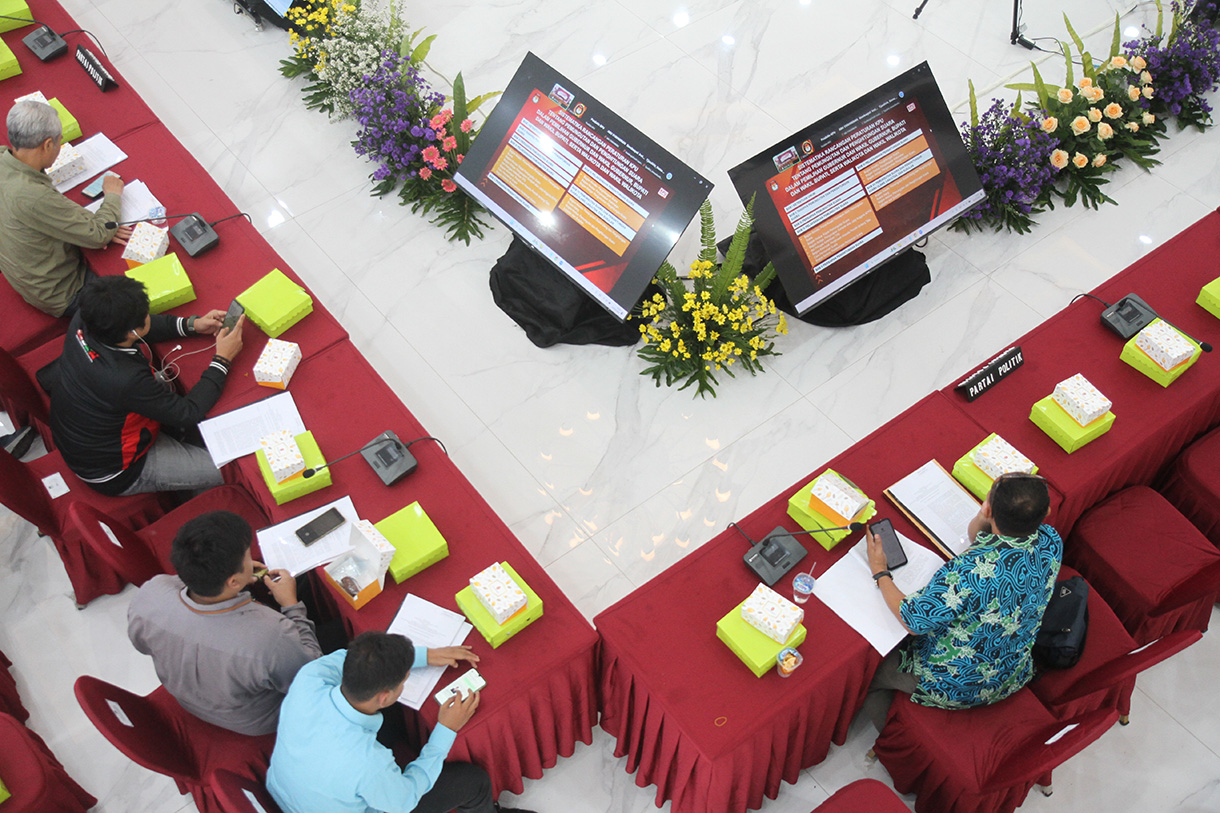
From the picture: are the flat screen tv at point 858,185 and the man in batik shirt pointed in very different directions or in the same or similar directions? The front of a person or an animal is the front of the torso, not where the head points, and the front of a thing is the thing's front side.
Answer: very different directions

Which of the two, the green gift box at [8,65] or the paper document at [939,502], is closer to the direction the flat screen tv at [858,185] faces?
the paper document

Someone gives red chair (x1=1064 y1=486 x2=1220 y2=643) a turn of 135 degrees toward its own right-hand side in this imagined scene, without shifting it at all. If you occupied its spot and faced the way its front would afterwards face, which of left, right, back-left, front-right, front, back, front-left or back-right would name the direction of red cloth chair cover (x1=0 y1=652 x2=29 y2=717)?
back-right

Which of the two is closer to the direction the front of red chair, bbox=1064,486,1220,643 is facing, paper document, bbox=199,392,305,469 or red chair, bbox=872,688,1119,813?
the paper document

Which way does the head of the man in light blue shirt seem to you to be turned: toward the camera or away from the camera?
away from the camera

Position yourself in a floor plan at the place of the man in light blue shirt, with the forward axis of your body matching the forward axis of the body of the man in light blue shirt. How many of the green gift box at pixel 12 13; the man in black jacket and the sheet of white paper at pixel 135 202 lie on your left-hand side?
3

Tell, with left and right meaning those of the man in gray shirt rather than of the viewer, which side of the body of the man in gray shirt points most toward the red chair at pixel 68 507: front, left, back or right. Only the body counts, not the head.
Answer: left

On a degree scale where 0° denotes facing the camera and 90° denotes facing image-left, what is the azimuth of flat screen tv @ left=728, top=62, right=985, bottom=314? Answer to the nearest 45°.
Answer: approximately 315°

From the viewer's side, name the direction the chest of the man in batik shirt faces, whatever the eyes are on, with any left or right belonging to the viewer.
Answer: facing away from the viewer and to the left of the viewer
